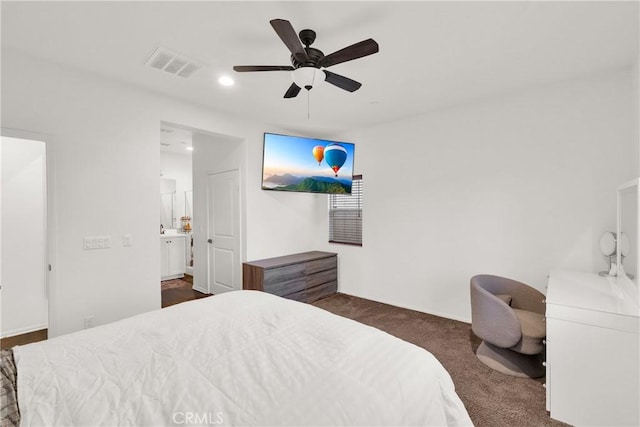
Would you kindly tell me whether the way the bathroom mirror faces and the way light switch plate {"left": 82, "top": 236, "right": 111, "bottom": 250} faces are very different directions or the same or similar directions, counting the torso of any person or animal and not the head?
same or similar directions

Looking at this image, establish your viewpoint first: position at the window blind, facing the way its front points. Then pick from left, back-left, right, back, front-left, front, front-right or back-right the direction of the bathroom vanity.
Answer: right

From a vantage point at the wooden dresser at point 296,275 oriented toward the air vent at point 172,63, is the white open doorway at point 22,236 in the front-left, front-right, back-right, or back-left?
front-right

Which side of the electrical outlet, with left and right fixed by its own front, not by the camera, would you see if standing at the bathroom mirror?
back

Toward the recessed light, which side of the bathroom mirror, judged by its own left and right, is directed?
front

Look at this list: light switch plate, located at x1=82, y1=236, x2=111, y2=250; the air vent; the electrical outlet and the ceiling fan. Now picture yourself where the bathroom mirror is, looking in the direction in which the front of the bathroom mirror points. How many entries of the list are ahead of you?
4

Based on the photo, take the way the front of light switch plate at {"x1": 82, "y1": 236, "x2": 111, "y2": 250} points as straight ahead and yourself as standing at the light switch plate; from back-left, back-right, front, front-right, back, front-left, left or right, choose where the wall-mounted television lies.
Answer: left

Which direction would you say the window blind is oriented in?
toward the camera

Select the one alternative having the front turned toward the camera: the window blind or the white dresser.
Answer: the window blind

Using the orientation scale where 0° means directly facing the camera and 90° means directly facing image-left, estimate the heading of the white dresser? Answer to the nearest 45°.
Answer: approximately 135°

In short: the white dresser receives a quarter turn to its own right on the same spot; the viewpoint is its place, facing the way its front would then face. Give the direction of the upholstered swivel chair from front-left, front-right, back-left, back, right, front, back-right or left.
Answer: left

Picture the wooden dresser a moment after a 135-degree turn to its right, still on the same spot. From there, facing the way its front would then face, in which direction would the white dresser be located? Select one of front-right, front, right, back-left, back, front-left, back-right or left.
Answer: back-left

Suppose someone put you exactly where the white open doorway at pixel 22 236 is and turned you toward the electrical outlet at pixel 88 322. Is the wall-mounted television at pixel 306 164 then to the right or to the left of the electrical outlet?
left
